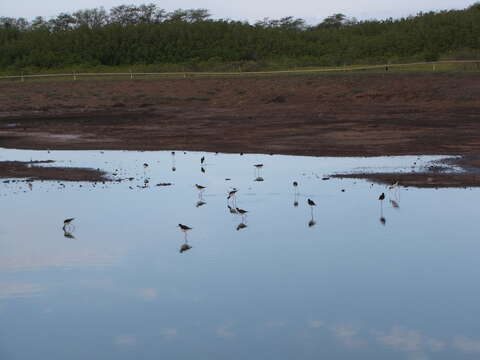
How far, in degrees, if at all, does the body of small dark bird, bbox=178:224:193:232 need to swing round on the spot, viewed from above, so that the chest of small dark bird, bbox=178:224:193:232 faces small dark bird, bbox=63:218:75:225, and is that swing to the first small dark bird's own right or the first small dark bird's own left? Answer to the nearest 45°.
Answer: approximately 45° to the first small dark bird's own right

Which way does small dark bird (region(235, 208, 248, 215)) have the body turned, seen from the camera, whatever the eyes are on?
to the viewer's left

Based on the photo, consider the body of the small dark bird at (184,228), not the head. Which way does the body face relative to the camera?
to the viewer's left

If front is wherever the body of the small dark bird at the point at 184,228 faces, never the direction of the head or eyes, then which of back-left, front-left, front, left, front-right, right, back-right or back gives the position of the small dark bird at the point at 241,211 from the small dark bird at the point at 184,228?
back-right
